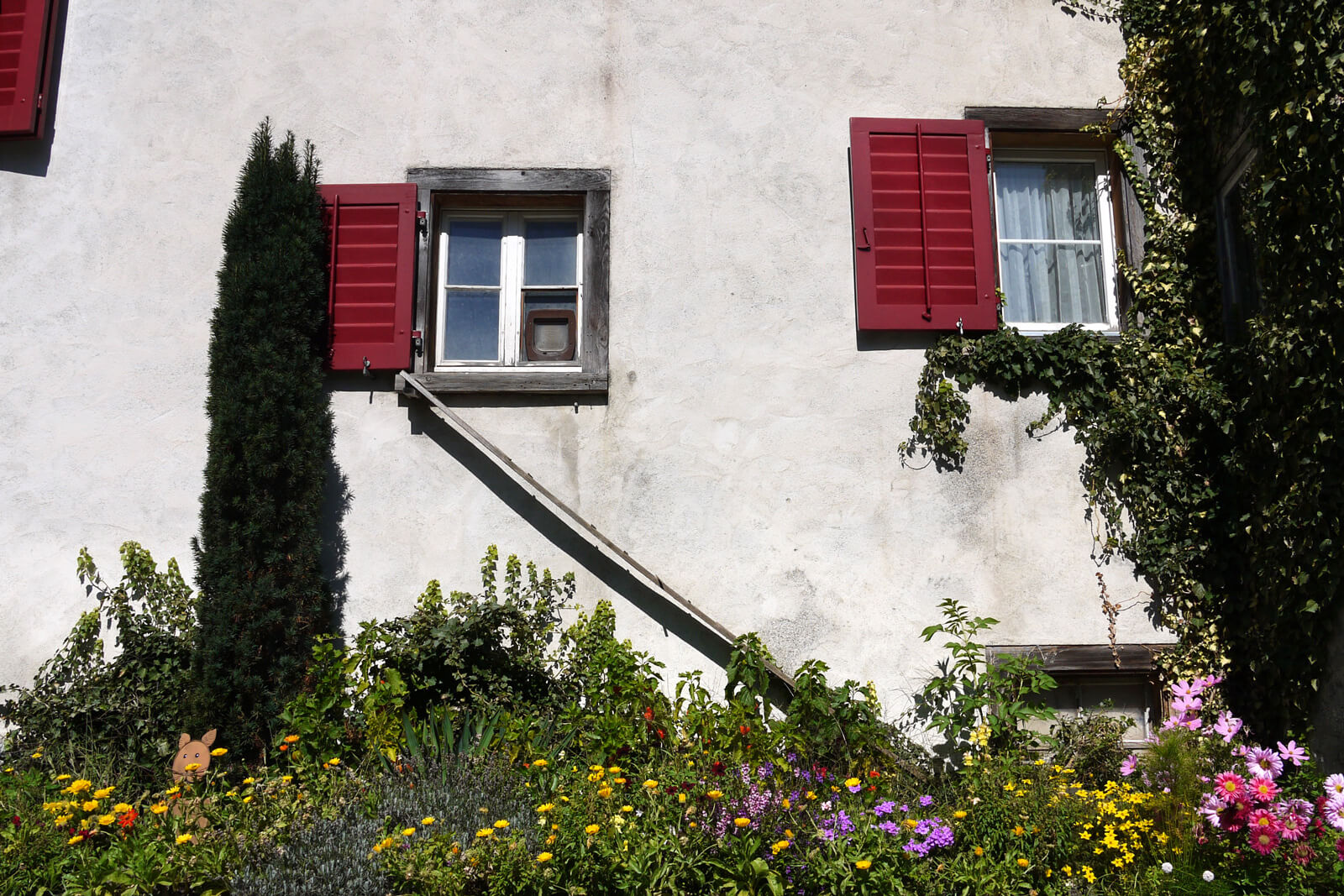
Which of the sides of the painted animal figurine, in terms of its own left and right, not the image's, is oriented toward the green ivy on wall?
left

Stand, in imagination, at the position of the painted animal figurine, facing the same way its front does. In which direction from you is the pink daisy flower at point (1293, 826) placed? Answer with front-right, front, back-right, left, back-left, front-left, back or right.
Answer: front-left

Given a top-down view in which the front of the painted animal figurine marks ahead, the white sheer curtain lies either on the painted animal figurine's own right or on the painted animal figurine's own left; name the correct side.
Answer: on the painted animal figurine's own left

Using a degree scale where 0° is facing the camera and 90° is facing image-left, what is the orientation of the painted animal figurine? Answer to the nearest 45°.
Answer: approximately 0°

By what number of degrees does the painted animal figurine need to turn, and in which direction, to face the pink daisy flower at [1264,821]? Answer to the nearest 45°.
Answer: approximately 45° to its left

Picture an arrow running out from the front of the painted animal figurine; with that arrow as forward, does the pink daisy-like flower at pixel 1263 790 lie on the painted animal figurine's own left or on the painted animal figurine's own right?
on the painted animal figurine's own left

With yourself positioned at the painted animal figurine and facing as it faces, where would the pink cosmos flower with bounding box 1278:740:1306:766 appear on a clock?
The pink cosmos flower is roughly at 10 o'clock from the painted animal figurine.

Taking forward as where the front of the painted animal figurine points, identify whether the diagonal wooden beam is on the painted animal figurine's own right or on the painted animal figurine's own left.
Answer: on the painted animal figurine's own left

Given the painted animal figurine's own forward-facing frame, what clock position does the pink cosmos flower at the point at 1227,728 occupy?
The pink cosmos flower is roughly at 10 o'clock from the painted animal figurine.

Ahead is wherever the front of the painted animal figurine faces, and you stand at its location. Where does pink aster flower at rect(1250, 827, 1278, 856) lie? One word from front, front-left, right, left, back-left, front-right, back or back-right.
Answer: front-left

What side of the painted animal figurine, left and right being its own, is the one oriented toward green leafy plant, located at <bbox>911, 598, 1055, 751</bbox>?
left

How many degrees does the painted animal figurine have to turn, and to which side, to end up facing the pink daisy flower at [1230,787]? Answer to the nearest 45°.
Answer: approximately 45° to its left
